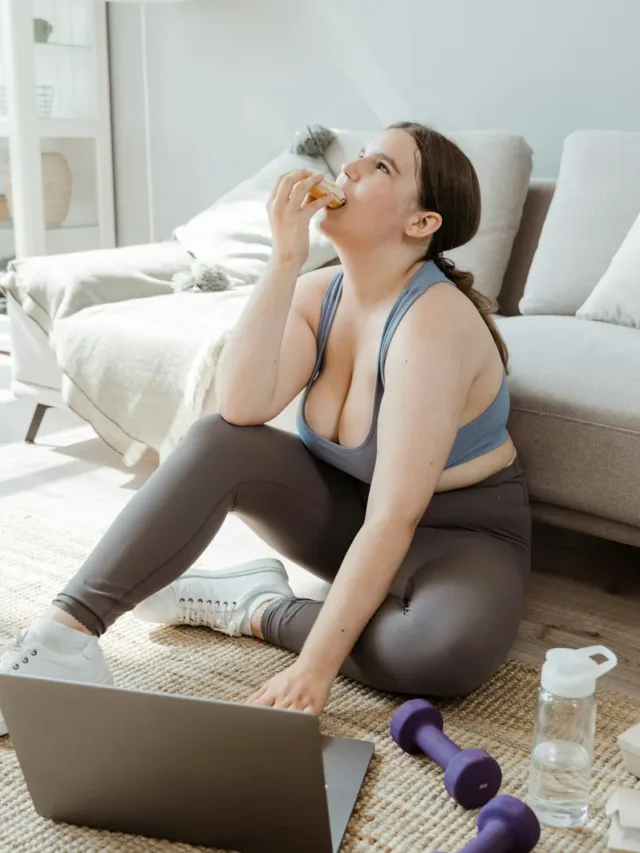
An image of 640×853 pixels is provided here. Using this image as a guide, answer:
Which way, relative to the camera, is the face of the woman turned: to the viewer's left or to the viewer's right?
to the viewer's left

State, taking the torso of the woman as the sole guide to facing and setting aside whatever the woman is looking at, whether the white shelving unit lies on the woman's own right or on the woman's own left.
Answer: on the woman's own right

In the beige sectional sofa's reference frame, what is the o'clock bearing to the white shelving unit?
The white shelving unit is roughly at 3 o'clock from the beige sectional sofa.

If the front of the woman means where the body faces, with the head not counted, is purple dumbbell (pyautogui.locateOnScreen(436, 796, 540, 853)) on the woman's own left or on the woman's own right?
on the woman's own left

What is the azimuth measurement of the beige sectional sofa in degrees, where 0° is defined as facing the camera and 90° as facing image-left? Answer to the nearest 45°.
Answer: approximately 45°
